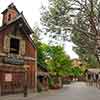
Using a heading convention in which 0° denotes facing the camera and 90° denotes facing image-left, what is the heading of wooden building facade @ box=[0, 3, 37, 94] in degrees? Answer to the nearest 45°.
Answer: approximately 315°
